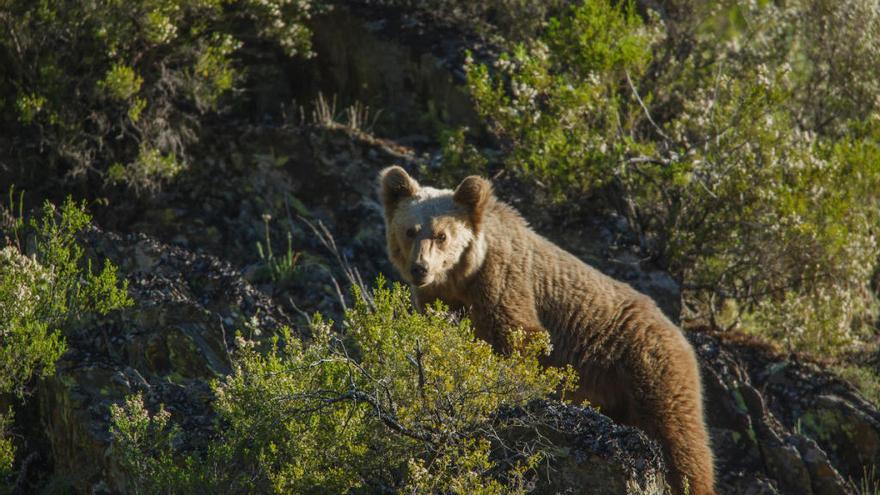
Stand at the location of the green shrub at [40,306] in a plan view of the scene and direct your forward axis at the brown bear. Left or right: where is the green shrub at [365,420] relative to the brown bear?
right

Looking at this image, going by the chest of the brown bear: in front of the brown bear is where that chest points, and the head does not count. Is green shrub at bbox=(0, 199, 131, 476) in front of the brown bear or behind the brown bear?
in front

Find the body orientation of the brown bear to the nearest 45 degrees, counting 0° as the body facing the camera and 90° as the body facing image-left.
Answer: approximately 90°

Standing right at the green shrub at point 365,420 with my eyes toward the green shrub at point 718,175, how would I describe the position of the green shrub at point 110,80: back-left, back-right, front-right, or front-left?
front-left

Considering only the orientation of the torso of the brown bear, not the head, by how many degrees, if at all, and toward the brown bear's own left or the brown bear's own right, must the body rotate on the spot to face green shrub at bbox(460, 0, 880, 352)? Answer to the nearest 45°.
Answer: approximately 135° to the brown bear's own right

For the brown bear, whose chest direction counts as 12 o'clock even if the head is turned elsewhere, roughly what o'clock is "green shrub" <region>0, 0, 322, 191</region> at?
The green shrub is roughly at 1 o'clock from the brown bear.

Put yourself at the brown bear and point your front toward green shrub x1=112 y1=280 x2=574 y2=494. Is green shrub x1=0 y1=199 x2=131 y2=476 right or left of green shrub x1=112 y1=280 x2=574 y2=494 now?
right

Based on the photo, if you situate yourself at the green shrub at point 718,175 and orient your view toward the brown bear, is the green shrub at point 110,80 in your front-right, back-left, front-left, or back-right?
front-right

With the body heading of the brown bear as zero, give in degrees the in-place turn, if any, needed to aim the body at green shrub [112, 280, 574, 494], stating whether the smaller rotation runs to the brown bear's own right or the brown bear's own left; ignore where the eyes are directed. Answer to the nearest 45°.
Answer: approximately 45° to the brown bear's own left

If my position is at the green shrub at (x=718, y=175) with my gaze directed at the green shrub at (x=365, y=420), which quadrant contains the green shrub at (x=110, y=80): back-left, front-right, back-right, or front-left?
front-right
